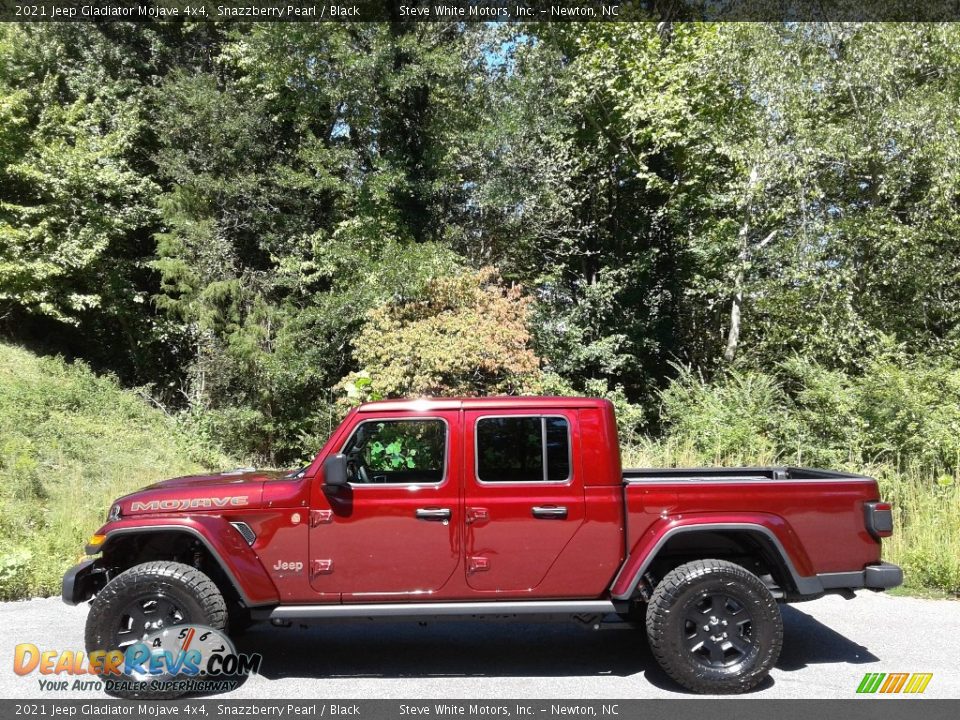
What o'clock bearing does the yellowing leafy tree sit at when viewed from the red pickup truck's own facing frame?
The yellowing leafy tree is roughly at 3 o'clock from the red pickup truck.

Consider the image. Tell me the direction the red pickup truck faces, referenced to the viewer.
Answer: facing to the left of the viewer
